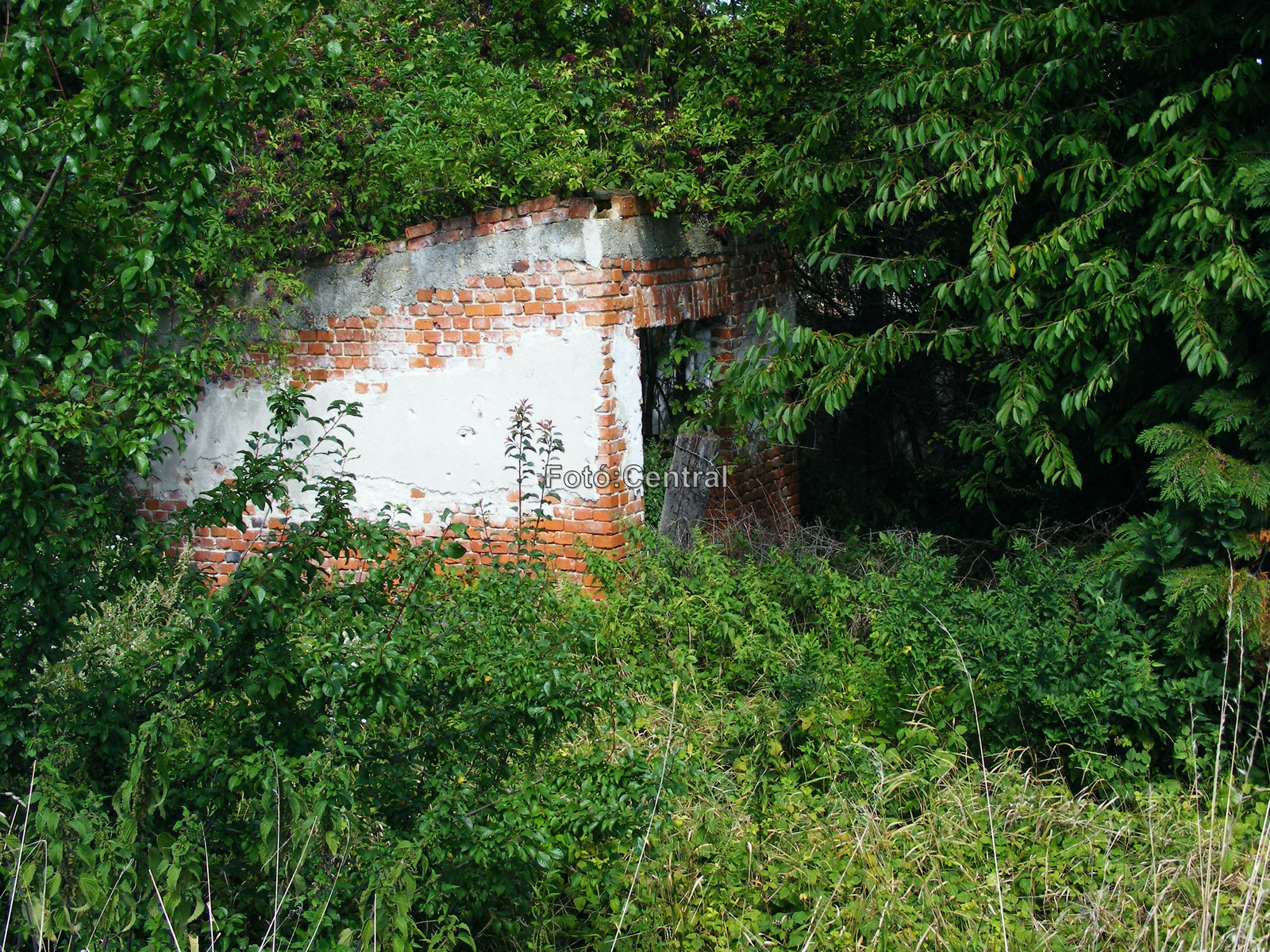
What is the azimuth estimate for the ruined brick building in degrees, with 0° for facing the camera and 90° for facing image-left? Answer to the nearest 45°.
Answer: approximately 315°
